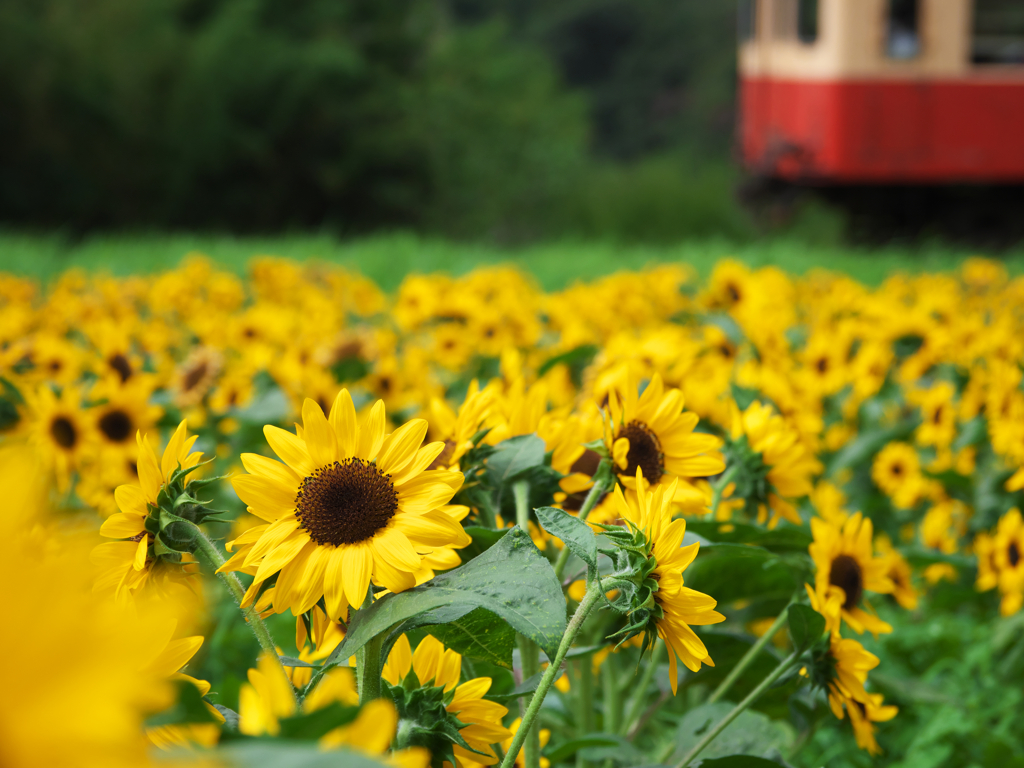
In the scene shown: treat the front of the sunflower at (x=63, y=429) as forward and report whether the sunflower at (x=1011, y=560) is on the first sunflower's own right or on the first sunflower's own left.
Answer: on the first sunflower's own left

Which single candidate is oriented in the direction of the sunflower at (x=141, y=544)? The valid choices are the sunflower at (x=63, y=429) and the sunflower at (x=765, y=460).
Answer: the sunflower at (x=63, y=429)

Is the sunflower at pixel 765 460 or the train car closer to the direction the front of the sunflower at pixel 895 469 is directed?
the sunflower

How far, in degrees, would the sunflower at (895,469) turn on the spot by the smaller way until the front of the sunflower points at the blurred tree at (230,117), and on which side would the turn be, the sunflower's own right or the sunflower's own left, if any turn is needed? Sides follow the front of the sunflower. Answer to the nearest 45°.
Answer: approximately 135° to the sunflower's own right
